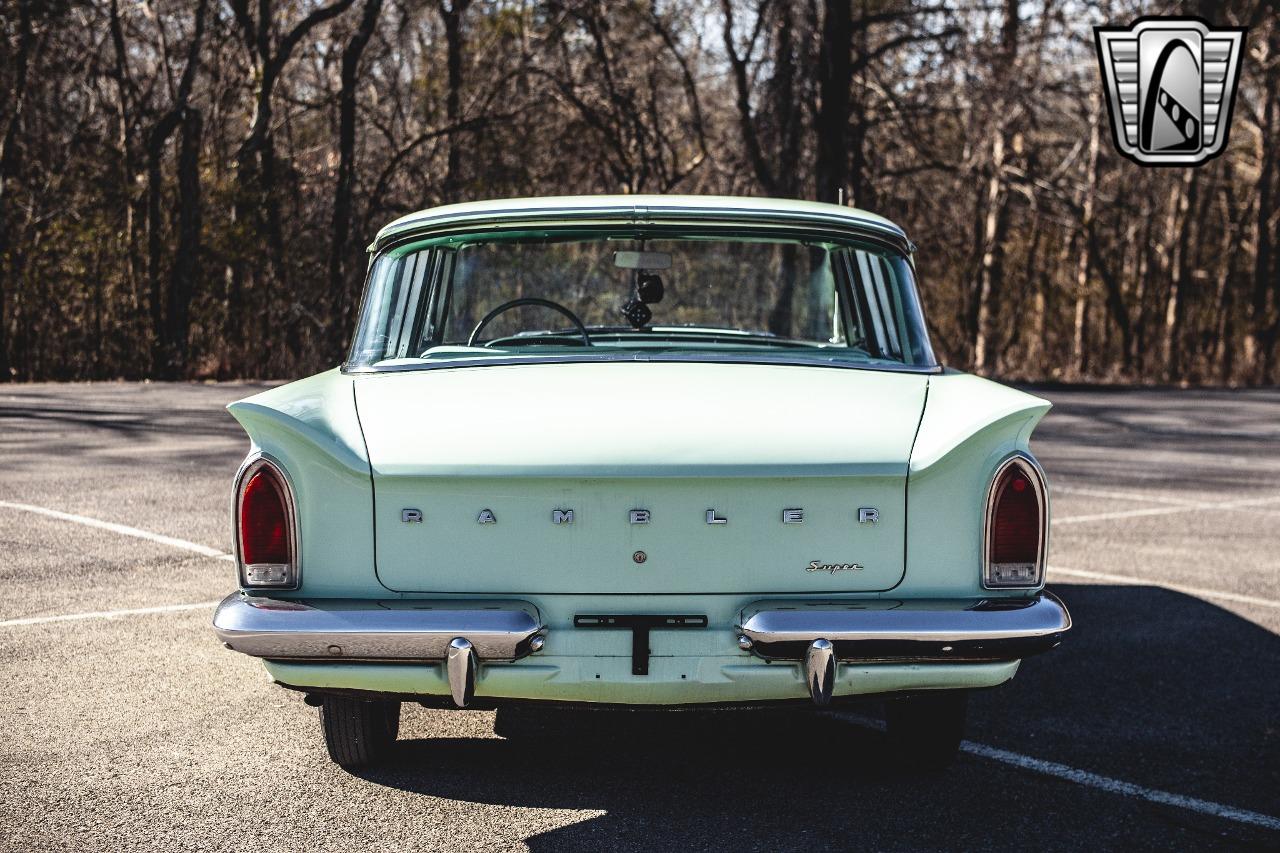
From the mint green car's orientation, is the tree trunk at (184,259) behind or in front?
in front

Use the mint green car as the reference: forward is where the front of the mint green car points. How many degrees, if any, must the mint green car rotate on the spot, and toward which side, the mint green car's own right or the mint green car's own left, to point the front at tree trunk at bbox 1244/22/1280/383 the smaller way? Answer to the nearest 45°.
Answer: approximately 45° to the mint green car's own right

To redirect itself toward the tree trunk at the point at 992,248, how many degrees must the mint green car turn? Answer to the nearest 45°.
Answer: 0° — it already faces it

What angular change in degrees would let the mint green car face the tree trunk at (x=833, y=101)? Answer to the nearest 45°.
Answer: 0° — it already faces it

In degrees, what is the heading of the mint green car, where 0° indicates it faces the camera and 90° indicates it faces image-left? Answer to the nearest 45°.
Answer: approximately 180°

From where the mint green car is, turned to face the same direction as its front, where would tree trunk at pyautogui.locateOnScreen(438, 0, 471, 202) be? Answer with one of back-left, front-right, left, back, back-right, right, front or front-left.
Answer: front

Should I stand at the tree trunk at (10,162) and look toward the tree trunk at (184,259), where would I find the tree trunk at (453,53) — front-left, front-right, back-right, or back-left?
front-left

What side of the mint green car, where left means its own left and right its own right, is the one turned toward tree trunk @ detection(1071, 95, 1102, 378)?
front
